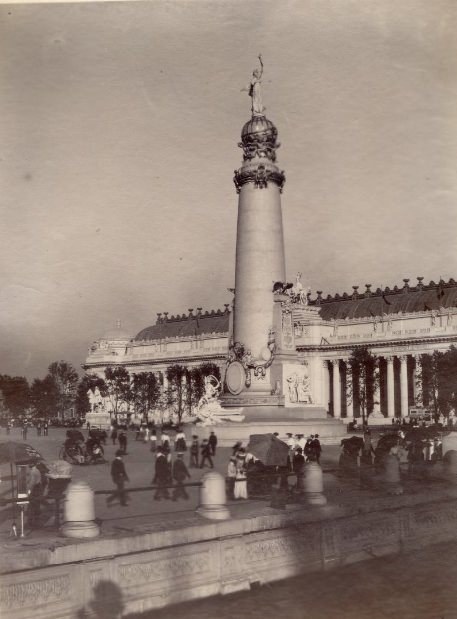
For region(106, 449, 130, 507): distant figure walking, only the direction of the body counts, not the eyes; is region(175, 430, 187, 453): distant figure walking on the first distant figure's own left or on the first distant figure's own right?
on the first distant figure's own left

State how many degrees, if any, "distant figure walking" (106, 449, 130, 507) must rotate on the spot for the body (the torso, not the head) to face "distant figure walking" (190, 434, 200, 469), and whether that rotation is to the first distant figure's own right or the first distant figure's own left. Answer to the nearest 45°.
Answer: approximately 90° to the first distant figure's own left

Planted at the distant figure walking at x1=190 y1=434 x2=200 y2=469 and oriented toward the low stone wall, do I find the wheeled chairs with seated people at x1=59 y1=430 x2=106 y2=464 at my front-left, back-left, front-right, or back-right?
back-right

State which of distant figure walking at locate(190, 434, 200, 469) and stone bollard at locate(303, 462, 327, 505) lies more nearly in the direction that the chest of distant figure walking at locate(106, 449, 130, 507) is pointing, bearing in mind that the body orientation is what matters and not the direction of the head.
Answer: the stone bollard
